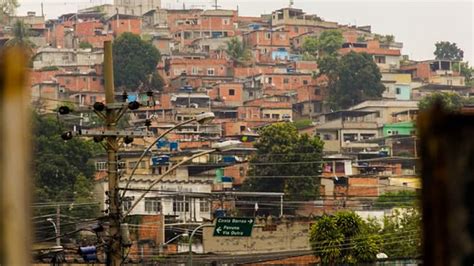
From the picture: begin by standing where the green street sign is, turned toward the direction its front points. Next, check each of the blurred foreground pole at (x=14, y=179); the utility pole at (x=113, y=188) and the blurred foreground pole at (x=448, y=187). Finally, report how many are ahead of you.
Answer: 3

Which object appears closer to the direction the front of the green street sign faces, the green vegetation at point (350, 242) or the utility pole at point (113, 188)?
the utility pole

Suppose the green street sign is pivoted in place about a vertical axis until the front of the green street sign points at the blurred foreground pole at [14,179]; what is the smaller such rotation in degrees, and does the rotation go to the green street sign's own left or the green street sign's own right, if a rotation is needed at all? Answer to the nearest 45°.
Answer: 0° — it already faces it

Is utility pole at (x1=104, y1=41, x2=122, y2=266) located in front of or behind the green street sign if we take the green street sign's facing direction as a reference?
in front

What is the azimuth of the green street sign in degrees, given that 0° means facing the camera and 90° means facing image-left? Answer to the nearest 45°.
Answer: approximately 0°

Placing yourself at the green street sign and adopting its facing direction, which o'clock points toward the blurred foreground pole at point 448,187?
The blurred foreground pole is roughly at 12 o'clock from the green street sign.
